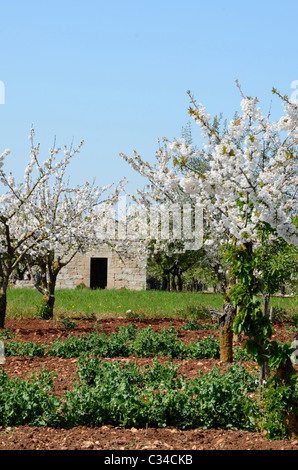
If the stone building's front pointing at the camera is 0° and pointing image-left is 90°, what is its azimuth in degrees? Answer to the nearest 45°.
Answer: approximately 0°

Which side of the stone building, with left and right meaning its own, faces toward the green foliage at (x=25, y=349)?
front
